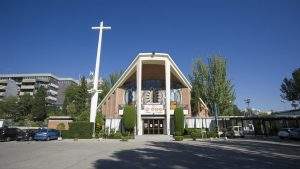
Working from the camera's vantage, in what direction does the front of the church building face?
facing the viewer

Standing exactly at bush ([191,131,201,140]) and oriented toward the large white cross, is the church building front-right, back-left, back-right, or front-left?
front-right

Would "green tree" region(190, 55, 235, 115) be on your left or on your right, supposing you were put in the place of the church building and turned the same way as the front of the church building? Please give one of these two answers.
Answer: on your left

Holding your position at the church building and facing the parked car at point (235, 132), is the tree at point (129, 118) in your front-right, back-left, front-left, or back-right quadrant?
back-right

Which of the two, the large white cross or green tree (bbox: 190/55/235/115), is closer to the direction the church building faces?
the large white cross

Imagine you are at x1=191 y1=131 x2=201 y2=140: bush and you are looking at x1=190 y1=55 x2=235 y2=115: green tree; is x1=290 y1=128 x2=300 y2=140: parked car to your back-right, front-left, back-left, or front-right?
front-right

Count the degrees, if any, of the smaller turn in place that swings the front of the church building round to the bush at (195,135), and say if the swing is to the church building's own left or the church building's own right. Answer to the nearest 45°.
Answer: approximately 45° to the church building's own left

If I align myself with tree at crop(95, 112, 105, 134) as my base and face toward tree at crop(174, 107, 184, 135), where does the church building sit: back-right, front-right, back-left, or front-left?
front-left

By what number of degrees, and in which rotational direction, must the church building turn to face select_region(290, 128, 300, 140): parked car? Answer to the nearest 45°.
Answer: approximately 45° to its left

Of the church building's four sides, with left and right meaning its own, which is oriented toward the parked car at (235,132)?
left

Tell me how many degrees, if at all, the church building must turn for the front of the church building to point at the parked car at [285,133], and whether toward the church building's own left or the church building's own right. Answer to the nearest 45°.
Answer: approximately 45° to the church building's own left

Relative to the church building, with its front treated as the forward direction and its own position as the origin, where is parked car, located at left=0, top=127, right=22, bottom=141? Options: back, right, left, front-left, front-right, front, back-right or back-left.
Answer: front-right

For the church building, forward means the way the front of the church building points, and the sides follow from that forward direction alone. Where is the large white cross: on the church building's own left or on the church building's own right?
on the church building's own right

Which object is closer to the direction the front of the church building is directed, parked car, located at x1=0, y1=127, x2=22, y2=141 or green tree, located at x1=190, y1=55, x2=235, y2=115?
the parked car

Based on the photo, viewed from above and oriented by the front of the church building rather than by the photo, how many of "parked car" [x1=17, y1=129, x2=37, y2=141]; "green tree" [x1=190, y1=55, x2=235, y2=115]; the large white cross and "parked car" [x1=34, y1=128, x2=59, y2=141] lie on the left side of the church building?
1
